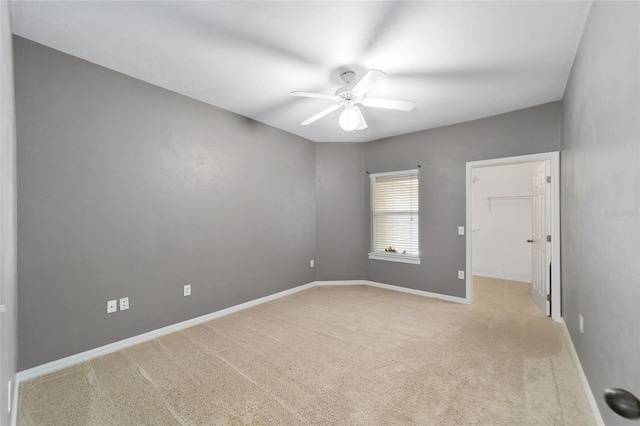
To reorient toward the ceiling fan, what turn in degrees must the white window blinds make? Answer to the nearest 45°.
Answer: approximately 45° to its left

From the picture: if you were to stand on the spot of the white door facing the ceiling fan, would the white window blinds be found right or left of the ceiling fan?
right

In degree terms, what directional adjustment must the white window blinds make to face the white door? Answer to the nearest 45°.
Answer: approximately 135° to its left

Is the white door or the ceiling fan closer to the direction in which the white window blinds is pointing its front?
the ceiling fan

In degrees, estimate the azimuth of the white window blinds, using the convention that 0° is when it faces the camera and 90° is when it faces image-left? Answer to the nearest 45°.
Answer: approximately 45°
